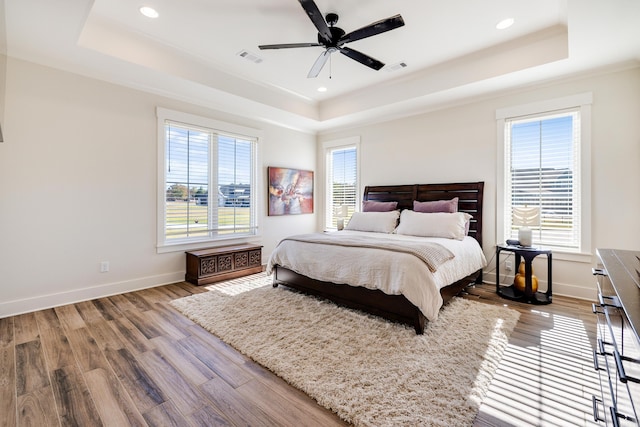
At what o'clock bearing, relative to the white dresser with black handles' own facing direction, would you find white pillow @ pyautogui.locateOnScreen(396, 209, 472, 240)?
The white pillow is roughly at 2 o'clock from the white dresser with black handles.

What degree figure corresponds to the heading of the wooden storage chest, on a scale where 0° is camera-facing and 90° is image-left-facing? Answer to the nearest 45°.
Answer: approximately 315°

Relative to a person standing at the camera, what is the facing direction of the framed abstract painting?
facing the viewer and to the right of the viewer

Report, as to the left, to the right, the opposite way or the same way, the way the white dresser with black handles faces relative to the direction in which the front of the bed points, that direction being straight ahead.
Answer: to the right

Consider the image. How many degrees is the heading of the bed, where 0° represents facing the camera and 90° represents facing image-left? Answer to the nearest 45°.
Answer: approximately 45°

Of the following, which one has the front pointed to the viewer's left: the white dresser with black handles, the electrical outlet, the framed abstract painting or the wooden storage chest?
the white dresser with black handles

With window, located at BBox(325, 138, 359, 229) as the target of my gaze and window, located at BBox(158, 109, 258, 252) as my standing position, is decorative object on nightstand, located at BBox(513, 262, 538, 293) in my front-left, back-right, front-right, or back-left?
front-right

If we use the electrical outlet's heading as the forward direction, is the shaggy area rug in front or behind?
in front

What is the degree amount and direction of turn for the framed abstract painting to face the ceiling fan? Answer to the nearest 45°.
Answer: approximately 45° to its right

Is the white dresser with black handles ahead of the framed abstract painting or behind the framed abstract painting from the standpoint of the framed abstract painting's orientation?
ahead

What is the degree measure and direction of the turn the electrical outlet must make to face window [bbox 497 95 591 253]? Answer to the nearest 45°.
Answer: approximately 45° to its left

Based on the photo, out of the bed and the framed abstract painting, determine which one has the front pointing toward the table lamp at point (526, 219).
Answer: the framed abstract painting

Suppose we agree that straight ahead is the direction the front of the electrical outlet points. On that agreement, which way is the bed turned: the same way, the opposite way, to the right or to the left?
to the right
